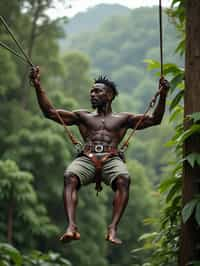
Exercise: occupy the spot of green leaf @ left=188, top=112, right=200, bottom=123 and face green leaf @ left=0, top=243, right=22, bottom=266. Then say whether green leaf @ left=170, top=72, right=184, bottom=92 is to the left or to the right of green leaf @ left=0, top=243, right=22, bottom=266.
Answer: right

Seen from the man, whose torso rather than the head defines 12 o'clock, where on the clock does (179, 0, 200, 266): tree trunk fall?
The tree trunk is roughly at 10 o'clock from the man.

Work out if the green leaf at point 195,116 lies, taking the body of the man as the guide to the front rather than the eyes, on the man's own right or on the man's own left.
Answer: on the man's own left

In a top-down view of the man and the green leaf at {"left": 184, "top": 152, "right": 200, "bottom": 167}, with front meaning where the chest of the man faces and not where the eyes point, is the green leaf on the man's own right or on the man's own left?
on the man's own left

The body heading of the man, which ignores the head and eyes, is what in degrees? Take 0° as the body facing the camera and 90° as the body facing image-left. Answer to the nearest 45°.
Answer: approximately 0°

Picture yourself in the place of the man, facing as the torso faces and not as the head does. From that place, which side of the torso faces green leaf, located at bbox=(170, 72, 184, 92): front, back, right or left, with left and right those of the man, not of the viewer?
left
